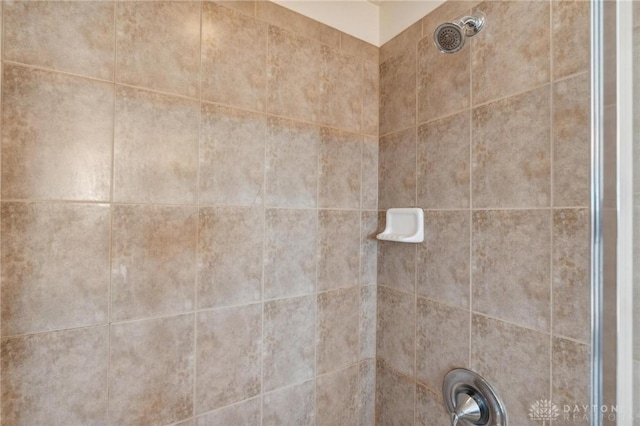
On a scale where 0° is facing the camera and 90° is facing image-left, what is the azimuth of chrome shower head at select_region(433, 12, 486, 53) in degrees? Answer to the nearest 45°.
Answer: approximately 45°
